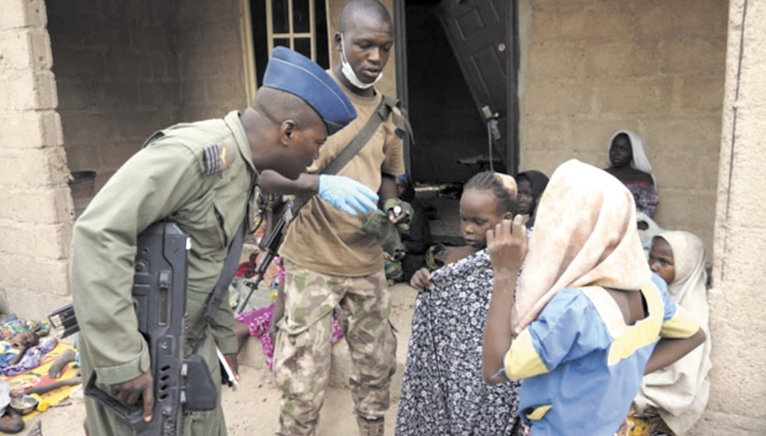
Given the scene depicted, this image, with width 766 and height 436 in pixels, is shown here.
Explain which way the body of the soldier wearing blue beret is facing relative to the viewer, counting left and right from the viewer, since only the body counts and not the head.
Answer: facing to the right of the viewer

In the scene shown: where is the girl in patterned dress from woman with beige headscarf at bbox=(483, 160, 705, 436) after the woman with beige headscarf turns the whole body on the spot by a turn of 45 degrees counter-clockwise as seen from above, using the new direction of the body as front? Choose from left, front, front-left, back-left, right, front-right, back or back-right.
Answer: front-right

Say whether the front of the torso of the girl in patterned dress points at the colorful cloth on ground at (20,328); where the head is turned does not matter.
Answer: no

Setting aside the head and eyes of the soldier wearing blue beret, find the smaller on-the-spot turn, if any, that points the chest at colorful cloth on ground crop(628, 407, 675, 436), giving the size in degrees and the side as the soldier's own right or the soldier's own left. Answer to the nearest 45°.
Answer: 0° — they already face it

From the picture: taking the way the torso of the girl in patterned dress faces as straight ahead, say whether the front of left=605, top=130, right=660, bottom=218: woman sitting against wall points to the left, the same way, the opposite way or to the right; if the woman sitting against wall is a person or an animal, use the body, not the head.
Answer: the same way

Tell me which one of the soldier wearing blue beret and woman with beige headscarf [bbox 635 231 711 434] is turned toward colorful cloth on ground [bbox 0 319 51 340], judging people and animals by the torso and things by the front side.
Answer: the woman with beige headscarf

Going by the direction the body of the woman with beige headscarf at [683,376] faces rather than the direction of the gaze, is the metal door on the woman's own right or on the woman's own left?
on the woman's own right

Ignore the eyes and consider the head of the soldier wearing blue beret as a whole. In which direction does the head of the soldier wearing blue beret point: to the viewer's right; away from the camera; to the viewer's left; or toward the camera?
to the viewer's right

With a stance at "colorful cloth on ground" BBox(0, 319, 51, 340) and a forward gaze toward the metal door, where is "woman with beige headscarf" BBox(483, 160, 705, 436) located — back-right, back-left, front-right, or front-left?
front-right

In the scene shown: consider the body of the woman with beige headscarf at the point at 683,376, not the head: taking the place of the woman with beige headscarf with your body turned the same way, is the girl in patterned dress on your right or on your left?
on your left

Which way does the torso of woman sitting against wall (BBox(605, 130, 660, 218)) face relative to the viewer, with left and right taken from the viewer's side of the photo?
facing the viewer and to the left of the viewer

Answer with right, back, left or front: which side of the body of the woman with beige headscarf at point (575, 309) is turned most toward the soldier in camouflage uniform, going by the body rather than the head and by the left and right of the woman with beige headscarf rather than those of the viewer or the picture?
front

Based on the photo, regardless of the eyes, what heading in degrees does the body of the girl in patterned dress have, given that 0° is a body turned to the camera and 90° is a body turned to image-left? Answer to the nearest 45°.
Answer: approximately 45°

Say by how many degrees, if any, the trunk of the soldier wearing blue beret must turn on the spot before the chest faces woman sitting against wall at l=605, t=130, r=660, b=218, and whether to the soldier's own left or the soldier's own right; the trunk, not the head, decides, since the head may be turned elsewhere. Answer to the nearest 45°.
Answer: approximately 45° to the soldier's own left

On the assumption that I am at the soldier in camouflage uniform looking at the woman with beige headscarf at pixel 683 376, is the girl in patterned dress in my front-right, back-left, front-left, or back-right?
front-right
